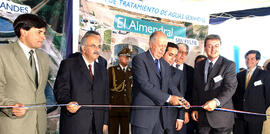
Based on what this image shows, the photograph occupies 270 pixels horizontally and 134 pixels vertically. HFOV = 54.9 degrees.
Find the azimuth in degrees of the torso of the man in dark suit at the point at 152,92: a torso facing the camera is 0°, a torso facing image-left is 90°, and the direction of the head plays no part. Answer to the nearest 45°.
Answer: approximately 315°

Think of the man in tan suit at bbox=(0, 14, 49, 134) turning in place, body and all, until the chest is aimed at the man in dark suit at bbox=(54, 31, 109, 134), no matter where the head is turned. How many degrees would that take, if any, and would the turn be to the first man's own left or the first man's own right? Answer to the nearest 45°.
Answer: approximately 45° to the first man's own left

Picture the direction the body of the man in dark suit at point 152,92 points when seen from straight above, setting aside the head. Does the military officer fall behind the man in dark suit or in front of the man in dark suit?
behind

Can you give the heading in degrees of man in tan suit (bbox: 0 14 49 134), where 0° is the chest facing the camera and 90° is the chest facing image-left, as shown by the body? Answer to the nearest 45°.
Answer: approximately 315°

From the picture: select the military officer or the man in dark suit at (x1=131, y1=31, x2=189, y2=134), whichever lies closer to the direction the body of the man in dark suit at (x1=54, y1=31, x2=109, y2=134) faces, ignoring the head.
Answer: the man in dark suit

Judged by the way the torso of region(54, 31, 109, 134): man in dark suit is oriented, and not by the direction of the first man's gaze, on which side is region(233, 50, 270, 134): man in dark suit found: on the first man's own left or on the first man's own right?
on the first man's own left

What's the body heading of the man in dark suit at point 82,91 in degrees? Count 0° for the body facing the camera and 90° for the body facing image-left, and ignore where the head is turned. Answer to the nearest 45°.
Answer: approximately 315°
